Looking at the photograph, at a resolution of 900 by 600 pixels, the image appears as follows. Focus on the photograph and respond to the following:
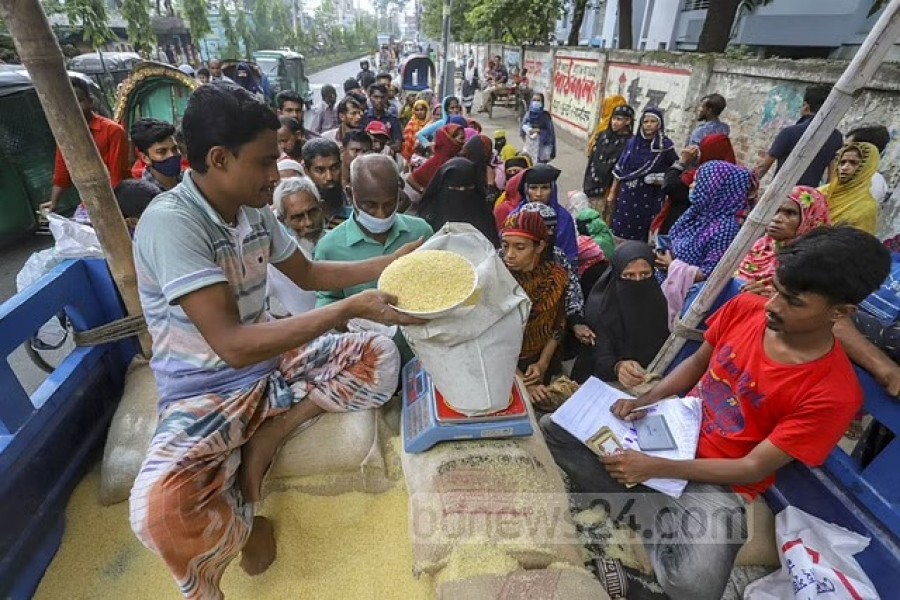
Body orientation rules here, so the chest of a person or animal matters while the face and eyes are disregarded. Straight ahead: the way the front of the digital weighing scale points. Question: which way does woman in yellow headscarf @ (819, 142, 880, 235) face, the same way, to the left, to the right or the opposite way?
the same way

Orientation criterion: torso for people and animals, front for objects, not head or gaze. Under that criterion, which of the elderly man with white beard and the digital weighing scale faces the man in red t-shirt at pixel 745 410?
the elderly man with white beard

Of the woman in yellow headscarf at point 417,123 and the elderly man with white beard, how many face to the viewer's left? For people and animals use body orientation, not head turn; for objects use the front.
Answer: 0

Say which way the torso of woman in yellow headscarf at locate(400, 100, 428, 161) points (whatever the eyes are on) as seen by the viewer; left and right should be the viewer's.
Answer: facing the viewer

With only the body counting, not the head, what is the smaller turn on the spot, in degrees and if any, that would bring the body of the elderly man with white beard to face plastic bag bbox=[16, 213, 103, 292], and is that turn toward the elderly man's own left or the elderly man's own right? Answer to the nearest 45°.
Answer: approximately 135° to the elderly man's own right

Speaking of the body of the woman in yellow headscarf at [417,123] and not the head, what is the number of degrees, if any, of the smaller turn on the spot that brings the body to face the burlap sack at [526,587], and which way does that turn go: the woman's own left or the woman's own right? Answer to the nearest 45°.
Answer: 0° — they already face it

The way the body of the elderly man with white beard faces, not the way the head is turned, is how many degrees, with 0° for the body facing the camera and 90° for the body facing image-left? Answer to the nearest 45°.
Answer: approximately 315°

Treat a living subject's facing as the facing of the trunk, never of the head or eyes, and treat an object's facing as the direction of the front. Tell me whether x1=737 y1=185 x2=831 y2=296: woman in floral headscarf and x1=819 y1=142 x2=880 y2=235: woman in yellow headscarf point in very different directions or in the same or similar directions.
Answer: same or similar directions

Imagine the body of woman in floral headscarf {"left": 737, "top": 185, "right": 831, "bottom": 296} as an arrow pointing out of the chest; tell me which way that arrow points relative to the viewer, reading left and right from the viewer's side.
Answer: facing the viewer and to the left of the viewer

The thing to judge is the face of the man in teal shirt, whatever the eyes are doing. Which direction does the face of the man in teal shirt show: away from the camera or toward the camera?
toward the camera

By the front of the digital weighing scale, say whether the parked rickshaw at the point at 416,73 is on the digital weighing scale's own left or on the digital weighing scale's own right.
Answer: on the digital weighing scale's own right

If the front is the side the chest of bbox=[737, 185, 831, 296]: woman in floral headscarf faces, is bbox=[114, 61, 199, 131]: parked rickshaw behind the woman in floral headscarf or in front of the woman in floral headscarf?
in front
